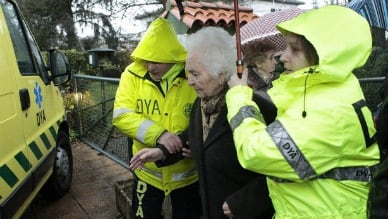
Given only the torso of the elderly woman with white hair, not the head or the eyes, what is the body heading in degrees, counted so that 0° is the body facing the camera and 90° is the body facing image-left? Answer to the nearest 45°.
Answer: approximately 45°

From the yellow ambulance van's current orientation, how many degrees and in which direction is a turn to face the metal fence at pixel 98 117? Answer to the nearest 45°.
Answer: approximately 45° to its right

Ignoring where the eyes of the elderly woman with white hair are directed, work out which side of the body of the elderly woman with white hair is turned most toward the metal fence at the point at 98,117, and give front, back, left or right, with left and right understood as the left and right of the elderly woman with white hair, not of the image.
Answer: right

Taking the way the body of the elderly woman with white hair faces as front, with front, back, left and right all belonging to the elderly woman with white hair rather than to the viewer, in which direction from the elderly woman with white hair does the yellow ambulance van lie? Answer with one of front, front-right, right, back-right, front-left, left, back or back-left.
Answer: right

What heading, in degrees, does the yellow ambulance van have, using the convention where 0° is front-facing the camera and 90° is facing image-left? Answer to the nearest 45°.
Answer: approximately 225°

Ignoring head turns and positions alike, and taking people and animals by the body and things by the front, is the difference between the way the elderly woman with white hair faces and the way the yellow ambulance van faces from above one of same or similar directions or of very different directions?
very different directions

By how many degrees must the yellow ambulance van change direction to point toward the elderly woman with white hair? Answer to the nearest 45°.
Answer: approximately 90° to its right

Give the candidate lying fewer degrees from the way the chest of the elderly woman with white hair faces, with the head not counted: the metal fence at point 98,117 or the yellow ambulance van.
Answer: the yellow ambulance van
